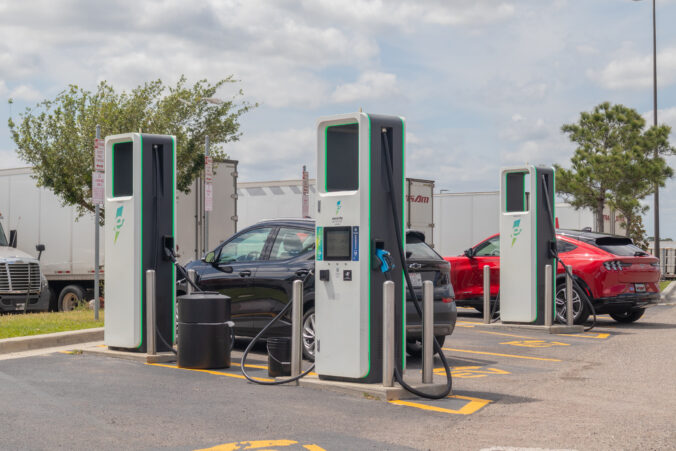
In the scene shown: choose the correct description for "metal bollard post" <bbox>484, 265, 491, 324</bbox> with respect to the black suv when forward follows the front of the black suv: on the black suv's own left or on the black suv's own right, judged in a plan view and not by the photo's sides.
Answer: on the black suv's own right

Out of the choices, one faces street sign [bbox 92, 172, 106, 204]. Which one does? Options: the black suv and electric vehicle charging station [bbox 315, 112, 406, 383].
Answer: the black suv

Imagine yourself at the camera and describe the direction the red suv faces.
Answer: facing away from the viewer and to the left of the viewer

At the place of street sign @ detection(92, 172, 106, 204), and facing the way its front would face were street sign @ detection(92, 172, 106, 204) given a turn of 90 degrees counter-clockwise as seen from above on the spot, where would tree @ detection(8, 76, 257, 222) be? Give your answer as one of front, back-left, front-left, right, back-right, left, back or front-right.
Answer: left

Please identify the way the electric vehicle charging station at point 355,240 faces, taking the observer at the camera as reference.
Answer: facing the viewer and to the left of the viewer

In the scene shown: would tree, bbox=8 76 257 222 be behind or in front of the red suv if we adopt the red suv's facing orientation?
in front

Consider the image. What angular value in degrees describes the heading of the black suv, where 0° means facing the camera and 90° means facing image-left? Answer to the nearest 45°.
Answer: approximately 135°

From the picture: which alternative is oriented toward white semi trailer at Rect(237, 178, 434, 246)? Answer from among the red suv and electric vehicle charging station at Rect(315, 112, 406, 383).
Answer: the red suv

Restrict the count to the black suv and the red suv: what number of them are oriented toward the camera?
0
